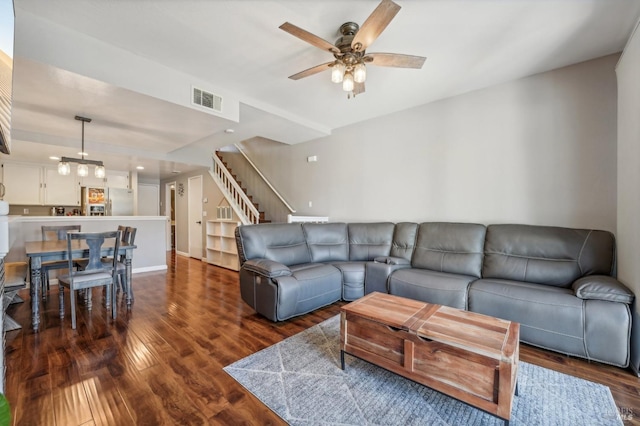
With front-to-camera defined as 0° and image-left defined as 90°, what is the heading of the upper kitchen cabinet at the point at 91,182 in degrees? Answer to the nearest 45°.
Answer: approximately 0°

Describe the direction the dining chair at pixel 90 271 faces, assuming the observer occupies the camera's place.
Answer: facing away from the viewer and to the left of the viewer

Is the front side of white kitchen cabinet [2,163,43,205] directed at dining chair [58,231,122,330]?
yes

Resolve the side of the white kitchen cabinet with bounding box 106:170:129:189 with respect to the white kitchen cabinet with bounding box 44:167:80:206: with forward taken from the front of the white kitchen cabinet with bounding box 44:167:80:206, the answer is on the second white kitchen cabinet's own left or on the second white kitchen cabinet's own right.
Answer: on the second white kitchen cabinet's own left

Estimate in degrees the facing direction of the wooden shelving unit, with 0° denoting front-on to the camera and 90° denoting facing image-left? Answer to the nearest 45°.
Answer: approximately 45°

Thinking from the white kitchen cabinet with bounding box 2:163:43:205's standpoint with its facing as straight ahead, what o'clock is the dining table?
The dining table is roughly at 12 o'clock from the white kitchen cabinet.

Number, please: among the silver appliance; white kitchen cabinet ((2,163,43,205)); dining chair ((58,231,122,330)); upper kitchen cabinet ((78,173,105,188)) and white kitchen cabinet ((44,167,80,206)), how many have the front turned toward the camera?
4
